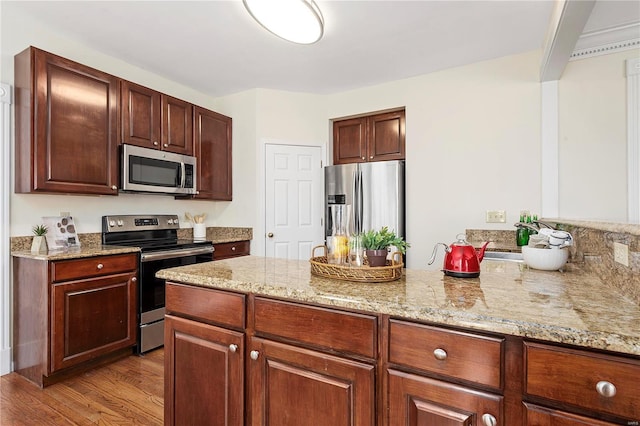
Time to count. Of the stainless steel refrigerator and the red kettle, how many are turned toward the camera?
1

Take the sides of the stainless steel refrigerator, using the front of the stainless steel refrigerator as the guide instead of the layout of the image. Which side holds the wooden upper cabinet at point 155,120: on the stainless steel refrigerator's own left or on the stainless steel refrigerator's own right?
on the stainless steel refrigerator's own right

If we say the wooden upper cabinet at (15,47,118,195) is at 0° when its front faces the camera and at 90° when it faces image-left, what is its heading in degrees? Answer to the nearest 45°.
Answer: approximately 315°
